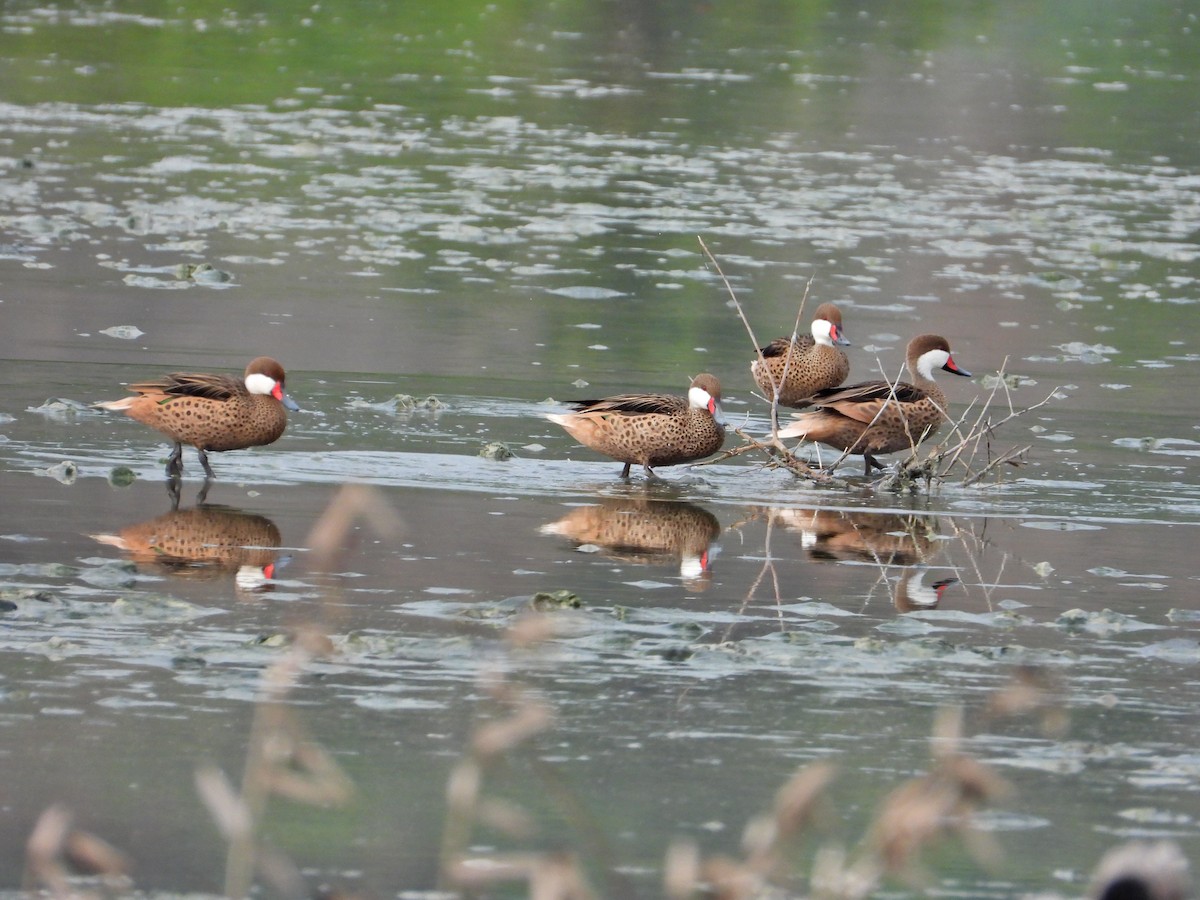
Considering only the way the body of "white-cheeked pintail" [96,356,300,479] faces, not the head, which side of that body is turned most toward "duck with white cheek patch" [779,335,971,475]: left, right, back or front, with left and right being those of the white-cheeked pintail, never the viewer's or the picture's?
front

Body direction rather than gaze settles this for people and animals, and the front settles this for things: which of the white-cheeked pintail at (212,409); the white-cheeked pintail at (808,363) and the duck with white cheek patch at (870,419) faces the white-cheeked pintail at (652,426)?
the white-cheeked pintail at (212,409)

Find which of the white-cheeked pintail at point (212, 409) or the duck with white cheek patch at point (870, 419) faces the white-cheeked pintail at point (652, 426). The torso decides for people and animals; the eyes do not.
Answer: the white-cheeked pintail at point (212, 409)

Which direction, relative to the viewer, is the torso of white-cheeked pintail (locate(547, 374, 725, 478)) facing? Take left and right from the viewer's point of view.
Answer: facing to the right of the viewer

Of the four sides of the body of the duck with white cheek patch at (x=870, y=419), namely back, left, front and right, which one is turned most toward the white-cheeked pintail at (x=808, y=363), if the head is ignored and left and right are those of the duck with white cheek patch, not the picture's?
left

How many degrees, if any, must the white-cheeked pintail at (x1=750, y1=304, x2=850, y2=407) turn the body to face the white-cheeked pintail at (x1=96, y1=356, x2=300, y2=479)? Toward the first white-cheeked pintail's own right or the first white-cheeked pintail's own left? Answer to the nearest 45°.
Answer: approximately 135° to the first white-cheeked pintail's own right

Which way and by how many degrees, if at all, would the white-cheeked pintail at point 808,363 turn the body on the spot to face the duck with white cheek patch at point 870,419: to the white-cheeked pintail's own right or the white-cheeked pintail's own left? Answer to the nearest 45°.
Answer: approximately 90° to the white-cheeked pintail's own right

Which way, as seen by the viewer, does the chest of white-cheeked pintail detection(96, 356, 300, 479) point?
to the viewer's right

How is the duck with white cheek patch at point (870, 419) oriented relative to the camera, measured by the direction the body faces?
to the viewer's right

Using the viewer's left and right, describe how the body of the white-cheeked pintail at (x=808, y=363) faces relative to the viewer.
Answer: facing to the right of the viewer

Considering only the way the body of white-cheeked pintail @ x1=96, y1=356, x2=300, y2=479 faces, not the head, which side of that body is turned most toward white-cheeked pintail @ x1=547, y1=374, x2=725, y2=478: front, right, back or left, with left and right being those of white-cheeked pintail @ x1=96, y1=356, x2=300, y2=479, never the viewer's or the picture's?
front
